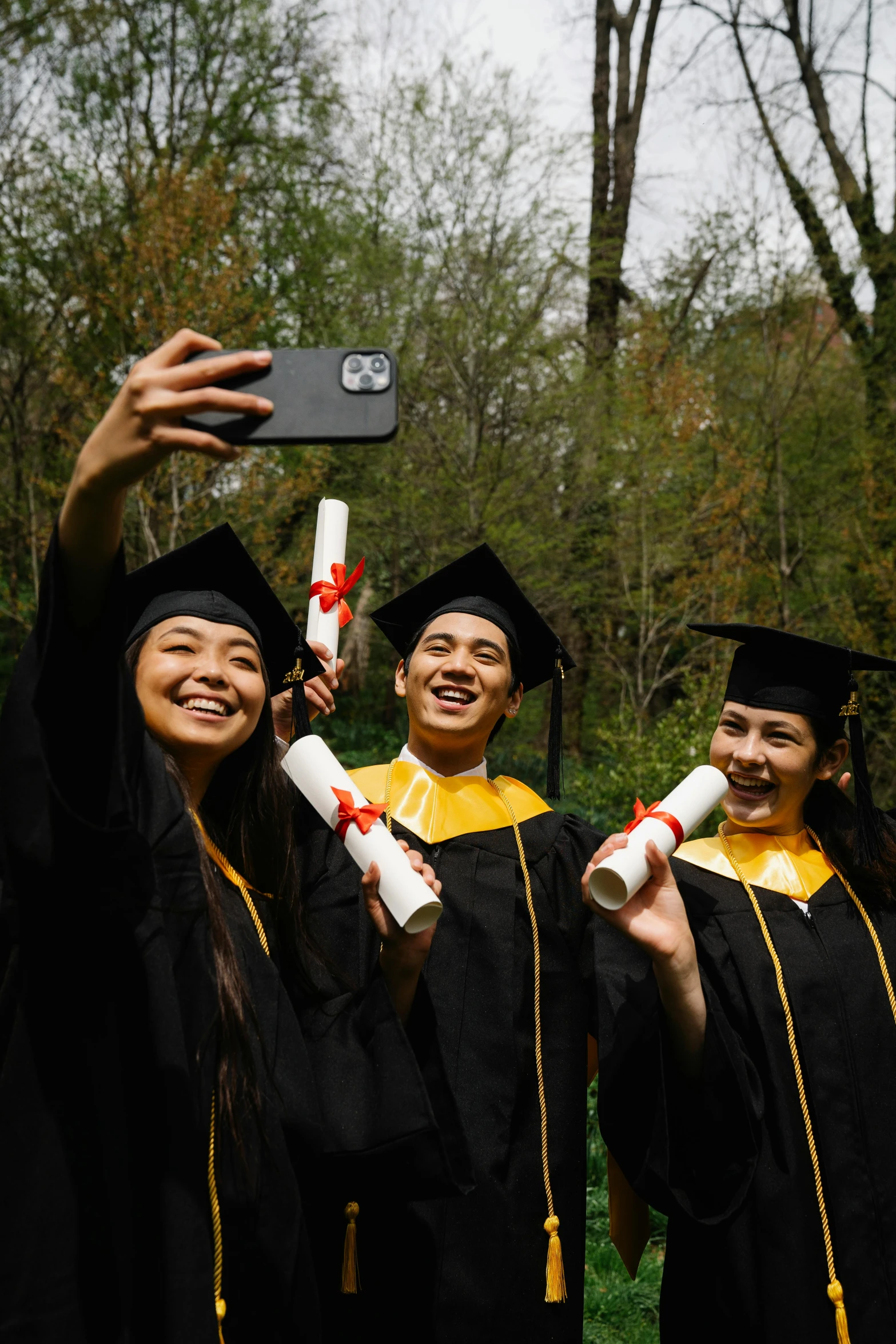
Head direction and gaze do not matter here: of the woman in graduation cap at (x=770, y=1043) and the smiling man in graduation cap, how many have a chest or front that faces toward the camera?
2

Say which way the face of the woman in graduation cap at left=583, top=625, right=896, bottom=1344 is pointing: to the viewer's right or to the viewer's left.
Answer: to the viewer's left

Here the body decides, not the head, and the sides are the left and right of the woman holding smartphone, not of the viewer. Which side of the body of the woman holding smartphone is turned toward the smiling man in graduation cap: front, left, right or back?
left

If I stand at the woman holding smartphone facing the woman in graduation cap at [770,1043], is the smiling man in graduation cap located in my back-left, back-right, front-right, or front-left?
front-left

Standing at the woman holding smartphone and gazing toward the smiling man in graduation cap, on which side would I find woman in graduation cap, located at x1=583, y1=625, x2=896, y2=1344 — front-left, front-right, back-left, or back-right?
front-right

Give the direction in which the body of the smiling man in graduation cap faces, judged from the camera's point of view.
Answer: toward the camera

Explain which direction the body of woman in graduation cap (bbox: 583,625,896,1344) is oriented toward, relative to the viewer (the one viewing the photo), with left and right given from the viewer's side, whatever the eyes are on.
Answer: facing the viewer

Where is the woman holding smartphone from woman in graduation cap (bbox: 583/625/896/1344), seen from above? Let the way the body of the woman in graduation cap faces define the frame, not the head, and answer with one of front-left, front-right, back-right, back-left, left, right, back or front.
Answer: front-right

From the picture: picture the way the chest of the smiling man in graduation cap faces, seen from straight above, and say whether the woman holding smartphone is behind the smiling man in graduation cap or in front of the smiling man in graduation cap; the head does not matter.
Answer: in front
